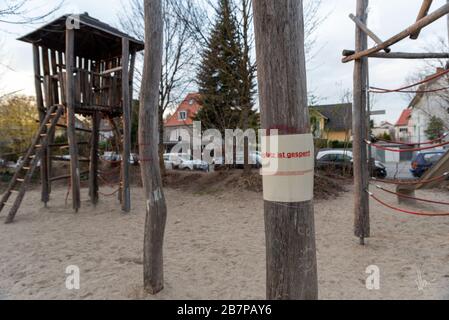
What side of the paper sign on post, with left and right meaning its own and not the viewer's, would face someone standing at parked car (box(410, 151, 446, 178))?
back

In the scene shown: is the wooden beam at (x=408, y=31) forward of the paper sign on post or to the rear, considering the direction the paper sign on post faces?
to the rear

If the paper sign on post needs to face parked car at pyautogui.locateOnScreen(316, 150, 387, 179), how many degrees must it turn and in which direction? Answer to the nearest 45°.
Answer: approximately 180°

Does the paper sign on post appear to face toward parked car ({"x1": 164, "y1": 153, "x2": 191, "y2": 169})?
no

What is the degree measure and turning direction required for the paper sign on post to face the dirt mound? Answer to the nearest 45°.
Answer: approximately 180°

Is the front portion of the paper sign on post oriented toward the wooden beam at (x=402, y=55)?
no

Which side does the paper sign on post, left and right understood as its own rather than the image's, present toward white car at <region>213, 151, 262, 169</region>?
back

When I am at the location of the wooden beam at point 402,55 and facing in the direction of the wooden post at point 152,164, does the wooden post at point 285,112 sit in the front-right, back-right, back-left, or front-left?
front-left

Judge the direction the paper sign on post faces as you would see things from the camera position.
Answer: facing the viewer

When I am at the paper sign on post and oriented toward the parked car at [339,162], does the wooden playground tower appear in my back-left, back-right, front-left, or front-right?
front-left
